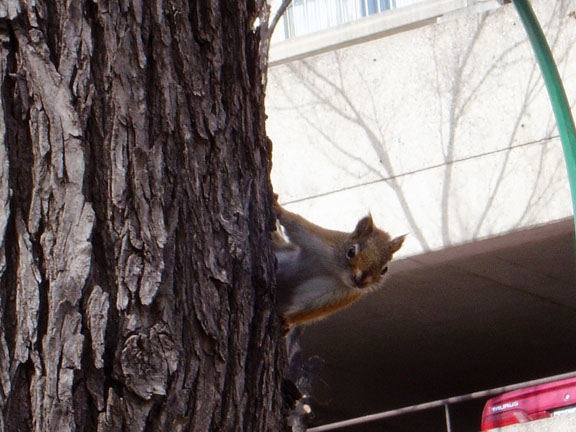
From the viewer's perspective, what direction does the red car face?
away from the camera

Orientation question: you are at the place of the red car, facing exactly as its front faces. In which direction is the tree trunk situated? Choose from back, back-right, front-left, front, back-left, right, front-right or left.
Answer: back

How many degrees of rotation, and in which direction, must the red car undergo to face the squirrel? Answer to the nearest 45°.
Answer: approximately 180°

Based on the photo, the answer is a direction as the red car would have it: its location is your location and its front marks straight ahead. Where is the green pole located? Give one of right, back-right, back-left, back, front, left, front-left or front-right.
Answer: back
